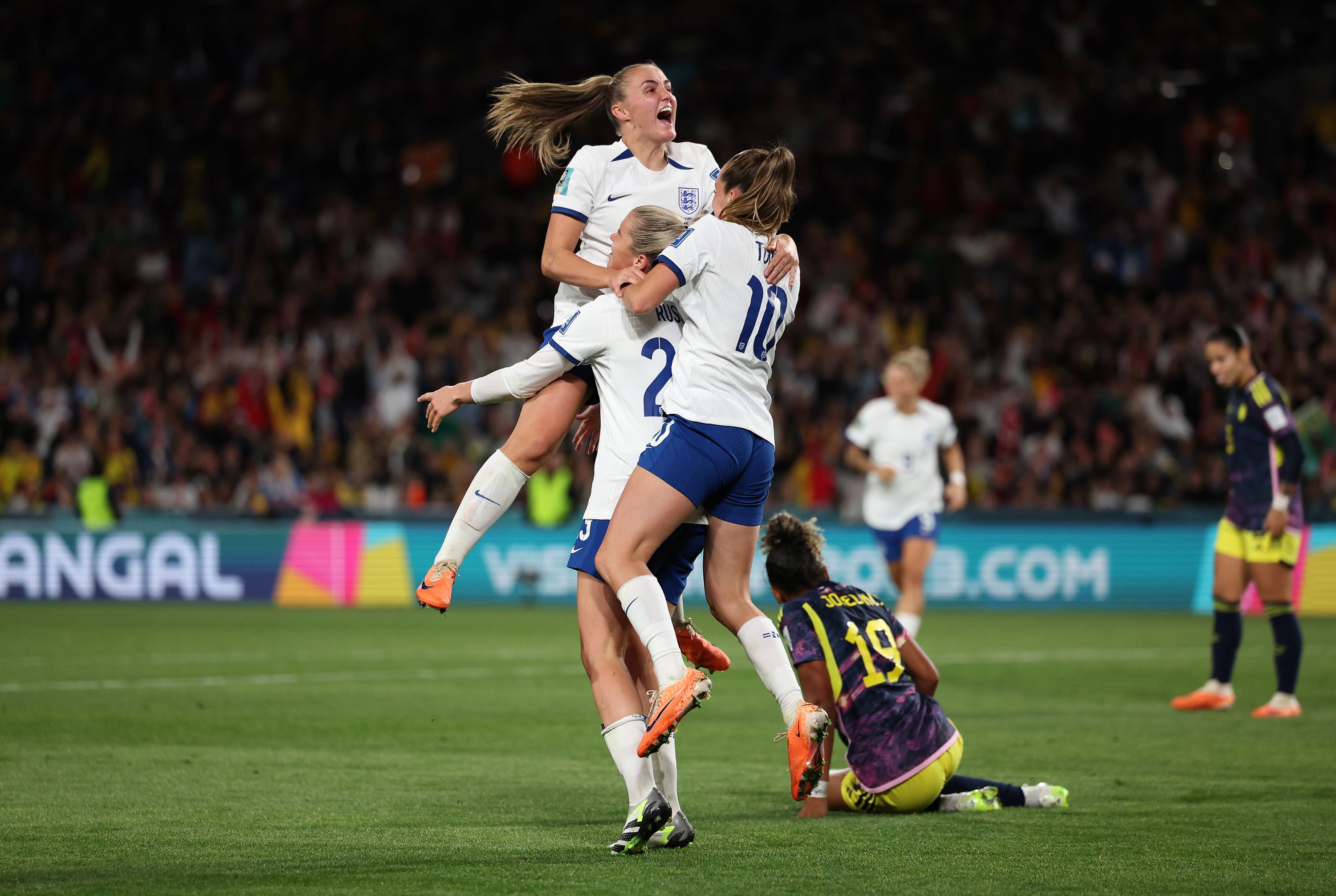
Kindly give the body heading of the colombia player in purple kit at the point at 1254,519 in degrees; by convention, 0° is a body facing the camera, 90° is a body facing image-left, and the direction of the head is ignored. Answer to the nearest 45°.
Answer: approximately 45°

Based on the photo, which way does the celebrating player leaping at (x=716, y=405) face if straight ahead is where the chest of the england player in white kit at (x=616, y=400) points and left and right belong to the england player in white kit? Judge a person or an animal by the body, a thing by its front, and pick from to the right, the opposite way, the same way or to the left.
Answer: the same way

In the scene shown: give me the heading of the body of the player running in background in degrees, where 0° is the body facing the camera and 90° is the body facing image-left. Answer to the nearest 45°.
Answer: approximately 0°

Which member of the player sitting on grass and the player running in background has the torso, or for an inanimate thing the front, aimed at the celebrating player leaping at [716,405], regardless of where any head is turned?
the player running in background

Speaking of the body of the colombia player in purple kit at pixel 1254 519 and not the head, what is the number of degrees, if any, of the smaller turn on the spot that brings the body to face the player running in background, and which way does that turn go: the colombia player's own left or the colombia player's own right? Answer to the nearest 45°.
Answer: approximately 90° to the colombia player's own right

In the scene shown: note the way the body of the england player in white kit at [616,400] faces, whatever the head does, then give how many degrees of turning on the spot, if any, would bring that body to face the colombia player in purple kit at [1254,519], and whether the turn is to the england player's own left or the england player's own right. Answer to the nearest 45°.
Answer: approximately 90° to the england player's own right

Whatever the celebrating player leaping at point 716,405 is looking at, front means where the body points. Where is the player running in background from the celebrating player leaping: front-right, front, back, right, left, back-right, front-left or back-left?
front-right

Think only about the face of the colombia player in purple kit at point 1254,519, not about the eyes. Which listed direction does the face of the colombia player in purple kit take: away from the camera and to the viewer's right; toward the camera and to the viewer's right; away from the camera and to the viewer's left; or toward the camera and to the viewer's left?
toward the camera and to the viewer's left

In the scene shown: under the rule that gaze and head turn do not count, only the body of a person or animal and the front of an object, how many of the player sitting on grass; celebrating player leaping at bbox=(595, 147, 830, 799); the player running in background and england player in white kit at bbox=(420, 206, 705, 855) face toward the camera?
1

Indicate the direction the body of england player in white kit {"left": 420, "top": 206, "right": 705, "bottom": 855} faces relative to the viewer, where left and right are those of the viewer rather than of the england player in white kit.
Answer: facing away from the viewer and to the left of the viewer

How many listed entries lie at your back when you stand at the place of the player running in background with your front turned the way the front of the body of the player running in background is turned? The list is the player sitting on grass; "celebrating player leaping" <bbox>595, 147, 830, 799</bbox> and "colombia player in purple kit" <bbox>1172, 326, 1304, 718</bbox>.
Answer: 0

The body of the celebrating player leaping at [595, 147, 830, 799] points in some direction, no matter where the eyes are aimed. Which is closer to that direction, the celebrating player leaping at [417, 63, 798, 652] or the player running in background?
the celebrating player leaping

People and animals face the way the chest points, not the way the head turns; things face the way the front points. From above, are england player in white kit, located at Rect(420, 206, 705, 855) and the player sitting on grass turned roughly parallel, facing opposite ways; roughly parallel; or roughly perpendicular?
roughly parallel

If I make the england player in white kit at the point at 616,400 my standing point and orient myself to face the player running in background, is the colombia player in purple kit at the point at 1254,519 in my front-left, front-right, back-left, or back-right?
front-right

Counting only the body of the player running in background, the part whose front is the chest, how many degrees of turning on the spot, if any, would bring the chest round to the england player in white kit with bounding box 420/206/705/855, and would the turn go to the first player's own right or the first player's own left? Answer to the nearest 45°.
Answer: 0° — they already face them

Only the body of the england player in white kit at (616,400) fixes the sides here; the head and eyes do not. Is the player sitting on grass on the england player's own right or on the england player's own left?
on the england player's own right

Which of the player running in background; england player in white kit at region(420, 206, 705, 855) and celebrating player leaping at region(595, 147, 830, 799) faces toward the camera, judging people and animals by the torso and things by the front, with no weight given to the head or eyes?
the player running in background

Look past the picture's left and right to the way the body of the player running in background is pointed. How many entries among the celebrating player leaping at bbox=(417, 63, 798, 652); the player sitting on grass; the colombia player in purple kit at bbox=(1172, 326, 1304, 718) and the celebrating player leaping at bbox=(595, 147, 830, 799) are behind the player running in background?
0
